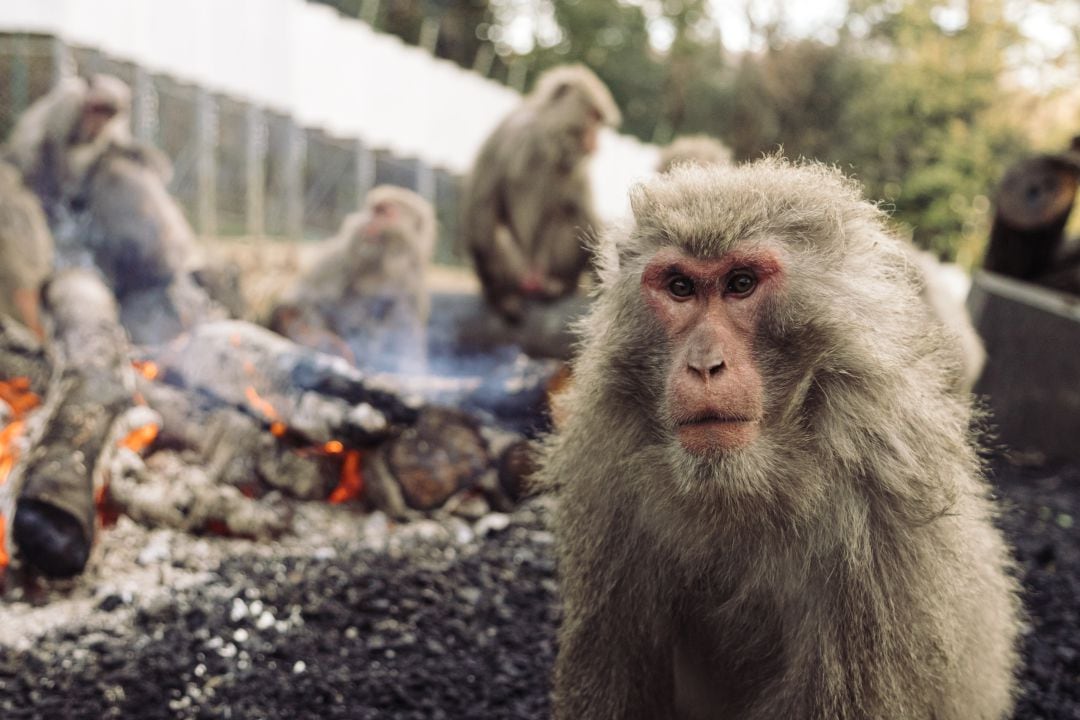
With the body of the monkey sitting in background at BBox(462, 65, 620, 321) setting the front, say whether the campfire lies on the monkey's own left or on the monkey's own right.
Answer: on the monkey's own right

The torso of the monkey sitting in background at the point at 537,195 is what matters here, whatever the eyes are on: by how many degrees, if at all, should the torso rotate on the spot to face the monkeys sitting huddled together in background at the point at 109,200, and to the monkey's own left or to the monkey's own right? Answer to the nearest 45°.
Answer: approximately 135° to the monkey's own right

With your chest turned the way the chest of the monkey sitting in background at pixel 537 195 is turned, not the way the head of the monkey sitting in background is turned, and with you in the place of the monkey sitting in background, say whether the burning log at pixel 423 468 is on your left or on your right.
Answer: on your right

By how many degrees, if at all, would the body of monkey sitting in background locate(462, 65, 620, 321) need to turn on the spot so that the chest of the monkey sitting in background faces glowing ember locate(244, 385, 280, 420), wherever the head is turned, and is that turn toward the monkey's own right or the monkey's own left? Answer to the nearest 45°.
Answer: approximately 90° to the monkey's own right

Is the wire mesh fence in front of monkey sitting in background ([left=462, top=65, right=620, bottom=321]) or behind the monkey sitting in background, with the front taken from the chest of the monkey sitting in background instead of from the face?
behind
